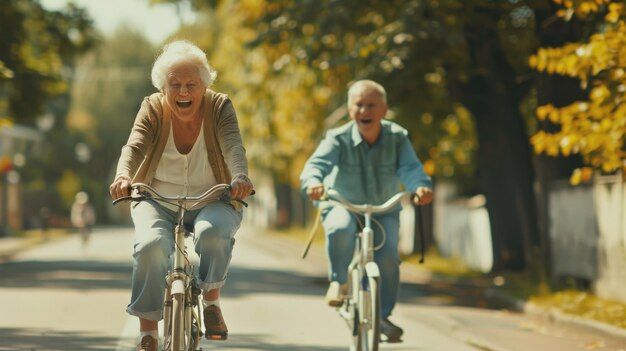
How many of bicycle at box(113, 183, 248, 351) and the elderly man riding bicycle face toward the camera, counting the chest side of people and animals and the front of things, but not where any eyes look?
2

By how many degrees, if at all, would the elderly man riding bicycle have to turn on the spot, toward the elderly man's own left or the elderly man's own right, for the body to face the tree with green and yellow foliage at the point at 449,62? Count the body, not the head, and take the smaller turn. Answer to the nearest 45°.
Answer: approximately 180°

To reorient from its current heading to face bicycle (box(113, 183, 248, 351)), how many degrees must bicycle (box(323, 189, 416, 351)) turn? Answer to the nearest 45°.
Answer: approximately 45° to its right

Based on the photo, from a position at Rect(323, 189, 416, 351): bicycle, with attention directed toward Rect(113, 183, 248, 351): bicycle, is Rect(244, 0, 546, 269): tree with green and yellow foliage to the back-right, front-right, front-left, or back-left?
back-right

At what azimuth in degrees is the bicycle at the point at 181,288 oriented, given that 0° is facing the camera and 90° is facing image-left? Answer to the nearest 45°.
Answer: approximately 0°

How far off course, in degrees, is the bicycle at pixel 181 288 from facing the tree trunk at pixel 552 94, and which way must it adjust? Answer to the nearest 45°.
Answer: approximately 135° to its left
